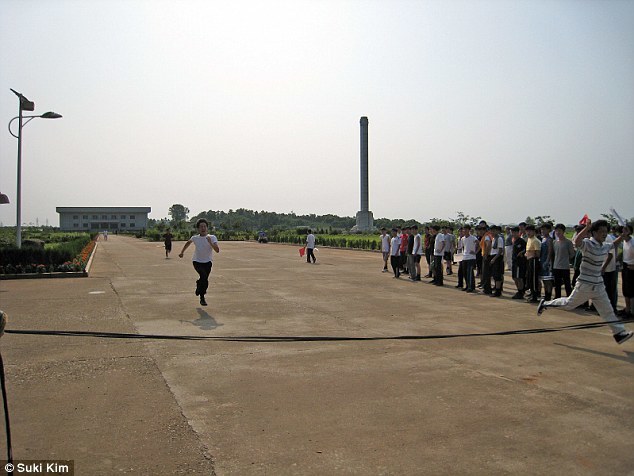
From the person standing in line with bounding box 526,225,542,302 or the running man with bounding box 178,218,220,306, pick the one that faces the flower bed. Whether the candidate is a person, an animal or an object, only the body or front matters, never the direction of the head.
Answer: the person standing in line

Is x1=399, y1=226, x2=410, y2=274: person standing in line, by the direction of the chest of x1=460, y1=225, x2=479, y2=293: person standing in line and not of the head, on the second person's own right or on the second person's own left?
on the second person's own right

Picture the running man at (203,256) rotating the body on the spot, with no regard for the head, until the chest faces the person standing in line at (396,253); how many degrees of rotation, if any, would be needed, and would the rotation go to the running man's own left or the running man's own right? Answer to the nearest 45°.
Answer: approximately 135° to the running man's own left

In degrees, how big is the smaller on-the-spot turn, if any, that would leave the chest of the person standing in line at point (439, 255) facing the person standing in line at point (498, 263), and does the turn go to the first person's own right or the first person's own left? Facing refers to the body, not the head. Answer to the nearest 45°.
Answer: approximately 135° to the first person's own left

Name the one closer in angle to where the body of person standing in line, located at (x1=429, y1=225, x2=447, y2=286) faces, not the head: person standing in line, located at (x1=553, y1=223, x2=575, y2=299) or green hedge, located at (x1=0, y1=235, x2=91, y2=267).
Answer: the green hedge

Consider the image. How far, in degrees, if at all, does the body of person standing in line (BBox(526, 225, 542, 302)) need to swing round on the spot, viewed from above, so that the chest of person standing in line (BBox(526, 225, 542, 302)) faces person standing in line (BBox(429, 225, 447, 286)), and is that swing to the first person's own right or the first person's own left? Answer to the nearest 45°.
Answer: approximately 45° to the first person's own right

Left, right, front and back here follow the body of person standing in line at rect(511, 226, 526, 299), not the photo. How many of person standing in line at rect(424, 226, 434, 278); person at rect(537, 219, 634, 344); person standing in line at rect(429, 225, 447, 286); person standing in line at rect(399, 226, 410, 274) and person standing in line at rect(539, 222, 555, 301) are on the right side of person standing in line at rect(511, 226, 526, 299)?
3

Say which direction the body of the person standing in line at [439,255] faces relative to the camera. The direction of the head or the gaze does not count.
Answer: to the viewer's left

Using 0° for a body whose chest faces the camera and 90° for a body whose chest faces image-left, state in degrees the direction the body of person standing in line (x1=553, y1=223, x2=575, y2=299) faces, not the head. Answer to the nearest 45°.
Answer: approximately 45°
